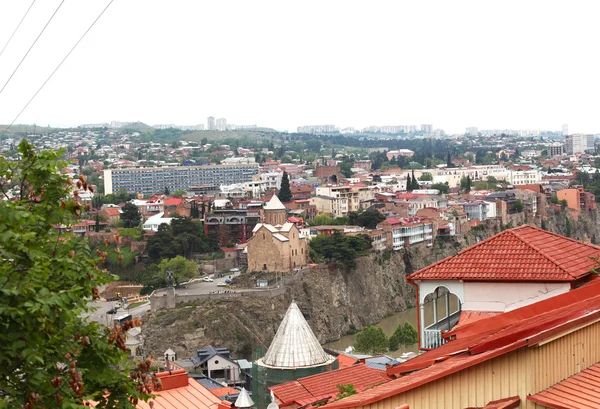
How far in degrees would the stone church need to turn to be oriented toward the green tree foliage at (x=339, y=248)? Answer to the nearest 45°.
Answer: approximately 180°

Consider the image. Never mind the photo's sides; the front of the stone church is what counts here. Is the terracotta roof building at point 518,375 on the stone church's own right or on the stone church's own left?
on the stone church's own left

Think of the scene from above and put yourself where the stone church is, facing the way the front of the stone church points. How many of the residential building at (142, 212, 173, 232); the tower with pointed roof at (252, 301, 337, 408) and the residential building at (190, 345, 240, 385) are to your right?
1

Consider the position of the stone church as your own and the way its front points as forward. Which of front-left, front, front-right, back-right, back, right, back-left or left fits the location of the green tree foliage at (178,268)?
front-right

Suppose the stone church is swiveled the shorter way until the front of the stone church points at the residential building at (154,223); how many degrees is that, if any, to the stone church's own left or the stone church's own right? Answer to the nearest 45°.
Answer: approximately 90° to the stone church's own right

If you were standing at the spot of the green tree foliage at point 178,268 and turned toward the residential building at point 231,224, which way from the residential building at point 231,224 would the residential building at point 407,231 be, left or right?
right

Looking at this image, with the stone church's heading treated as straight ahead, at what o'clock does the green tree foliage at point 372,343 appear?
The green tree foliage is roughly at 10 o'clock from the stone church.

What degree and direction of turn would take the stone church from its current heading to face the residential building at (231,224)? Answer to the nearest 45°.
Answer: approximately 135° to its right

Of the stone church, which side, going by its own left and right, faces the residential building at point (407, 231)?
back

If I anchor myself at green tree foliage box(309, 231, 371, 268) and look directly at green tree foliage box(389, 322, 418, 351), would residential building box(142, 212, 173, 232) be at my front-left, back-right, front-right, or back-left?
back-right
